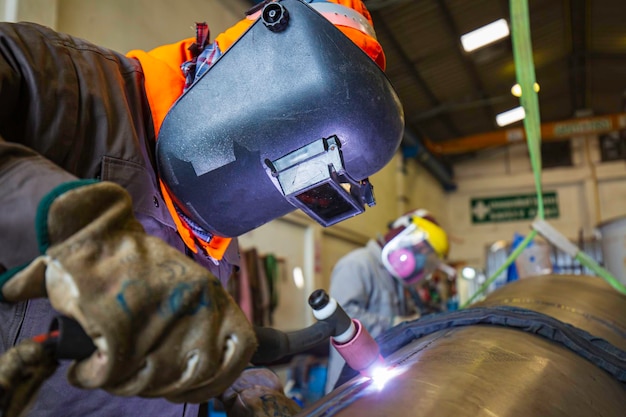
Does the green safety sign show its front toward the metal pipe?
yes

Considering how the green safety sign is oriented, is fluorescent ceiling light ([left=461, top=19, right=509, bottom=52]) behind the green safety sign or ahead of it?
ahead

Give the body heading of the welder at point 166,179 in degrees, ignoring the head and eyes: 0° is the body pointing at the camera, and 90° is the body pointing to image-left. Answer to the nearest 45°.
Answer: approximately 315°

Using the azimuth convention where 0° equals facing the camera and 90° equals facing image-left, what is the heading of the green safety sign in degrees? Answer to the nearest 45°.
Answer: approximately 0°

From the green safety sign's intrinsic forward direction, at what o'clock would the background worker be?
The background worker is roughly at 12 o'clock from the green safety sign.
